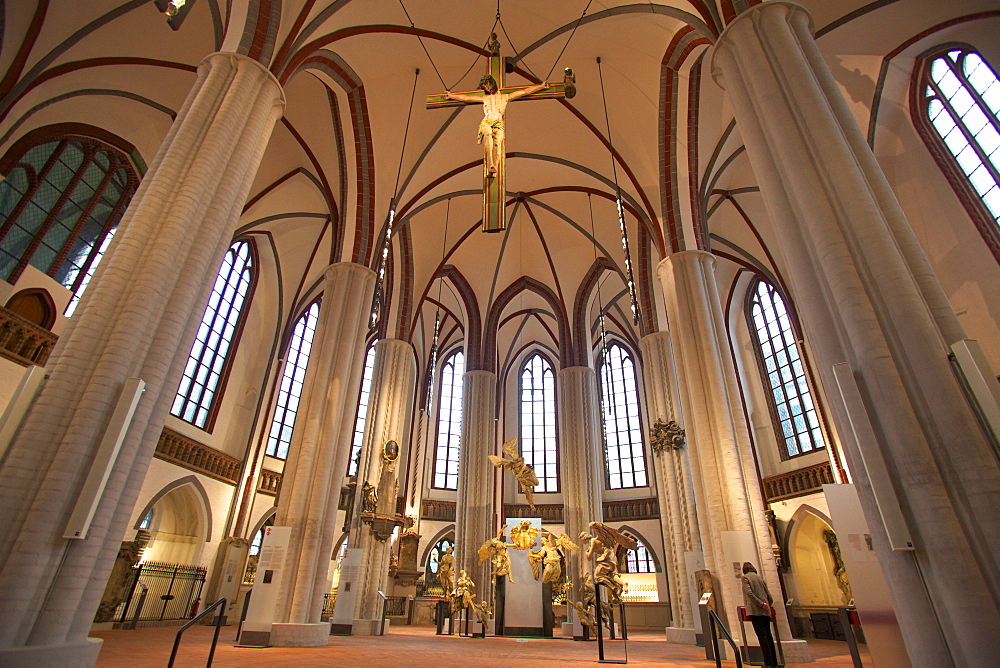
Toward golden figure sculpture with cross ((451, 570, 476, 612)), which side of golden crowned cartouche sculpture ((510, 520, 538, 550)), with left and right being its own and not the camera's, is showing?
right

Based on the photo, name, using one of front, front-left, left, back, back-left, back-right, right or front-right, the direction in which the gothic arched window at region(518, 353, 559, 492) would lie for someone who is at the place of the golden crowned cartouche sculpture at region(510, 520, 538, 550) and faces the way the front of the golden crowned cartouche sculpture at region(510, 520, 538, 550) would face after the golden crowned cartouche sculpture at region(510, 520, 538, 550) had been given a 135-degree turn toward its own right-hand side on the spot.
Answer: front-right

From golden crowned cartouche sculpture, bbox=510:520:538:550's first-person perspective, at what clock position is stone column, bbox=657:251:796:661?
The stone column is roughly at 11 o'clock from the golden crowned cartouche sculpture.

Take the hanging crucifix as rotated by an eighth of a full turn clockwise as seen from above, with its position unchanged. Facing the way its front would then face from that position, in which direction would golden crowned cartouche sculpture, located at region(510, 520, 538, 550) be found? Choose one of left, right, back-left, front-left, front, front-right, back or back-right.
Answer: back-right

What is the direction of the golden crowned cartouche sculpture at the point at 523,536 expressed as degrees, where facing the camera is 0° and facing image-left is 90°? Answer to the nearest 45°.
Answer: approximately 0°

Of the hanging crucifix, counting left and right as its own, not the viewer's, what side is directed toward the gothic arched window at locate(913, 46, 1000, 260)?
left

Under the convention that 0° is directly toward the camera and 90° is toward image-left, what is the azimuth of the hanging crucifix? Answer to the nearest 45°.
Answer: approximately 0°

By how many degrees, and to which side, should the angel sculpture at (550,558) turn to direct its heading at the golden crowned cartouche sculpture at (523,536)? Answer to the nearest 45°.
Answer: approximately 90° to its right

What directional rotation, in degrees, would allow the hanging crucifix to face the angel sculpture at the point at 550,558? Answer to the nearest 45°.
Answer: approximately 180°
